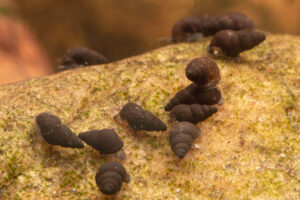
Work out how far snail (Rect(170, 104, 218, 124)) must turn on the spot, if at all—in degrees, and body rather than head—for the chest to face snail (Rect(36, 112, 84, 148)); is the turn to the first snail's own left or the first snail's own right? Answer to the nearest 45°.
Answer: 0° — it already faces it

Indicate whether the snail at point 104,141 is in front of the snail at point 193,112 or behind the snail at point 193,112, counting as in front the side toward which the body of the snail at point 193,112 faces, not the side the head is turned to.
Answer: in front

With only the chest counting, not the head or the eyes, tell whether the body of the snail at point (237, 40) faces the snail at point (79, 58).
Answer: yes

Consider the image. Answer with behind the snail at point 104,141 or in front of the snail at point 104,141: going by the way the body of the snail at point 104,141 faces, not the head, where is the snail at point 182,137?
in front

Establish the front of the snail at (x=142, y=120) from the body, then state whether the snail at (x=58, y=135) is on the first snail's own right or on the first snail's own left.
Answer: on the first snail's own left

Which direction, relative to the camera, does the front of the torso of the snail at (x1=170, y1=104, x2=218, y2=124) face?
to the viewer's left
